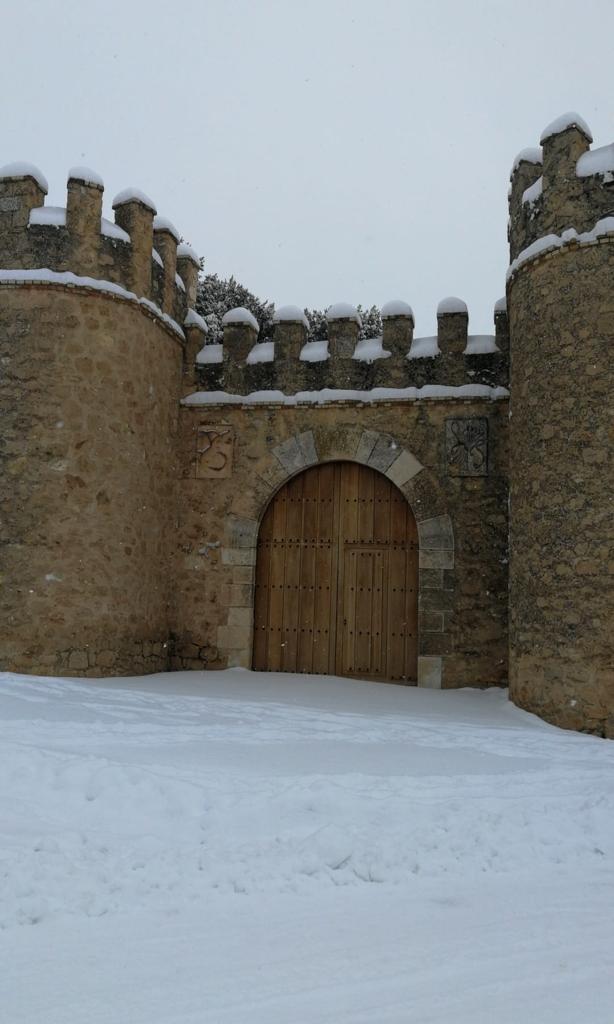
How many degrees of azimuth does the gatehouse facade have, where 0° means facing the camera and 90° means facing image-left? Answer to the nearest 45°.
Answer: approximately 0°
